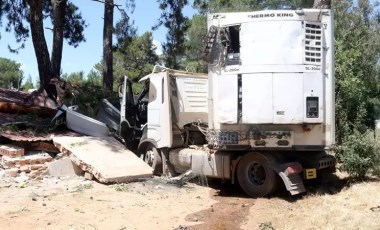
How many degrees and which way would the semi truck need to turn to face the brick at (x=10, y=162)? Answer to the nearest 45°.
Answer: approximately 45° to its left

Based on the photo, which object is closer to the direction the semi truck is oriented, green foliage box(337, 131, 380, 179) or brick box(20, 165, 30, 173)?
the brick

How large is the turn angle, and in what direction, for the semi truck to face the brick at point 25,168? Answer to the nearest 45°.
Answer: approximately 45° to its left

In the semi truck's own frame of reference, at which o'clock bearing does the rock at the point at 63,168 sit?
The rock is roughly at 11 o'clock from the semi truck.

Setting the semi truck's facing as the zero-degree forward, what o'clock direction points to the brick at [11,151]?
The brick is roughly at 11 o'clock from the semi truck.

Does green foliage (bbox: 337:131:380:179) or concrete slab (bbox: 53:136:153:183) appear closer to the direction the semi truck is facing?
the concrete slab

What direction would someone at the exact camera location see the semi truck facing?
facing away from the viewer and to the left of the viewer
